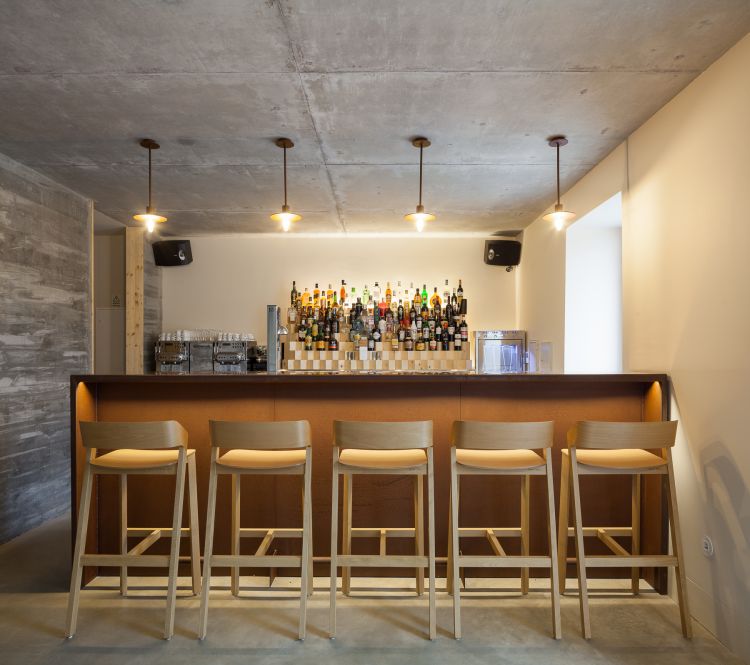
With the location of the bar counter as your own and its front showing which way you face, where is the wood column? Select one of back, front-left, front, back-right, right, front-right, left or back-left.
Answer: back-right

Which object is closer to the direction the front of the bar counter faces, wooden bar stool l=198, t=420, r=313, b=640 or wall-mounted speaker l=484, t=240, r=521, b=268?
the wooden bar stool

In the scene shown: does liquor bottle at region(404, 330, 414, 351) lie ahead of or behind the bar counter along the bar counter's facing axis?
behind

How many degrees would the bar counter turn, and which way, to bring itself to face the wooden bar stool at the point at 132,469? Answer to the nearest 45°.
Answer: approximately 45° to its right

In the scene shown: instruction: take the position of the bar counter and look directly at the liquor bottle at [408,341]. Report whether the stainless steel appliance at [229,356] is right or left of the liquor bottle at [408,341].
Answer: left

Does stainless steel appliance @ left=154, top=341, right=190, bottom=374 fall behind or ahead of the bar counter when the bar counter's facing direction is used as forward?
behind

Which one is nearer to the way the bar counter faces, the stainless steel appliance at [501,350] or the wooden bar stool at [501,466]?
the wooden bar stool

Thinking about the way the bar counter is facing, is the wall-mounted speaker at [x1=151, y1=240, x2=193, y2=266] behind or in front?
behind

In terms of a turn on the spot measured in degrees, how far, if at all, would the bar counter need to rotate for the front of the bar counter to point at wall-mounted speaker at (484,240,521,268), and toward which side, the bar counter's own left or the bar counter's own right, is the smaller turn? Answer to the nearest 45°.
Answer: approximately 135° to the bar counter's own left

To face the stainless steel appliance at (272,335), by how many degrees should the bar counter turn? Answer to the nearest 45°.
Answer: approximately 135° to its right

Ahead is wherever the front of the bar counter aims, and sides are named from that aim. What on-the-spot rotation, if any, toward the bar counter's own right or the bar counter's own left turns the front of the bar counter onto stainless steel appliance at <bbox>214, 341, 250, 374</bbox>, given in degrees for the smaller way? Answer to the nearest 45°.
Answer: approximately 135° to the bar counter's own right

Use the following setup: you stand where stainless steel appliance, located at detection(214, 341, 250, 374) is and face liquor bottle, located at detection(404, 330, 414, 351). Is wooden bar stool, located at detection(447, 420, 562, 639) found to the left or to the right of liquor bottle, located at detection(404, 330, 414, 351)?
right

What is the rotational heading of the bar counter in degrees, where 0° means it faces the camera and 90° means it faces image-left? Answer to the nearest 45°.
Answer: approximately 0°
